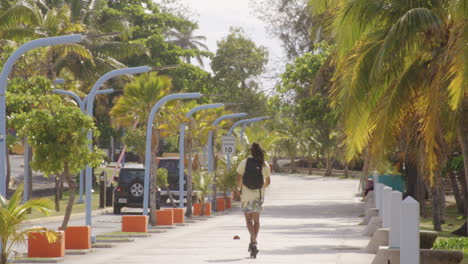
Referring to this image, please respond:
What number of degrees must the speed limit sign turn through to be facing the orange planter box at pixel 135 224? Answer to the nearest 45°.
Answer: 0° — it already faces it

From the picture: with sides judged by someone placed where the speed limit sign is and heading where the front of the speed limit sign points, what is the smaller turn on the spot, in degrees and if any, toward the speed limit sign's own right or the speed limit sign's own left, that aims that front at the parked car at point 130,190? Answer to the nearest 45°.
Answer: approximately 45° to the speed limit sign's own right

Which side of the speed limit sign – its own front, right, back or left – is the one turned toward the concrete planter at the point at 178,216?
front

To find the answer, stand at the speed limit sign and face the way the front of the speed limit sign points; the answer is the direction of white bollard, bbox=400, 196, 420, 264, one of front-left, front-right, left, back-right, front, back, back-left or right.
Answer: front

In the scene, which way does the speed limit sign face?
toward the camera

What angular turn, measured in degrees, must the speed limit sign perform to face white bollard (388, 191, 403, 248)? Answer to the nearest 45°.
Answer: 0° — it already faces it

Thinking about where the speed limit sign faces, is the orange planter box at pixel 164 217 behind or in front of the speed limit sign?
in front

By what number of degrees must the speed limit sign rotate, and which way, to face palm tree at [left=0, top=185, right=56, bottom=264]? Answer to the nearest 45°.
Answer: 0° — it already faces it

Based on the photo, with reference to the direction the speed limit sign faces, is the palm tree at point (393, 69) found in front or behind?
in front

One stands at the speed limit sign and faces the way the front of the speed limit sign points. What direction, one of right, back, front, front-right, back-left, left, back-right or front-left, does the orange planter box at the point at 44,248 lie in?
front
